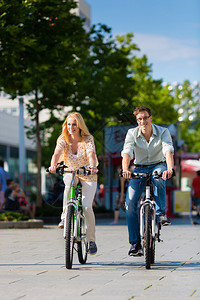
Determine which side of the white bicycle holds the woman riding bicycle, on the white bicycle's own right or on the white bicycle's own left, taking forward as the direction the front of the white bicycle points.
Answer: on the white bicycle's own right

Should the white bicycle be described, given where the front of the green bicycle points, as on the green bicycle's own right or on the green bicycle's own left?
on the green bicycle's own left

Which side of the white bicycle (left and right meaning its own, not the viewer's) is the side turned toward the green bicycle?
right

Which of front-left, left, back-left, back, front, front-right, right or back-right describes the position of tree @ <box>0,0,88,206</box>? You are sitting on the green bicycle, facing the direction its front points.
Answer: back
